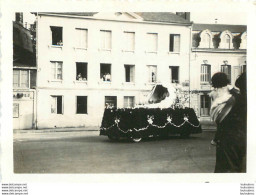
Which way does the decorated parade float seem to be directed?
to the viewer's left

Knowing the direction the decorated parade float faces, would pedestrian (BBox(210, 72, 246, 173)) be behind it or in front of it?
behind
